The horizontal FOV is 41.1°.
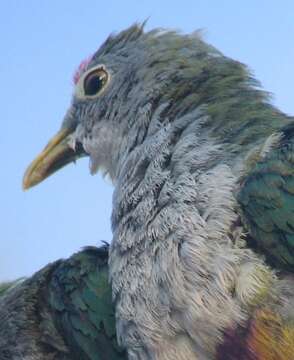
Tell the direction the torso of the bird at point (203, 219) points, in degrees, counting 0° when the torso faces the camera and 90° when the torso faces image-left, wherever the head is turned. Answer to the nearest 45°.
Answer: approximately 90°
